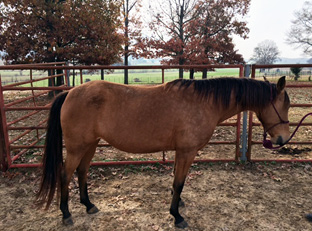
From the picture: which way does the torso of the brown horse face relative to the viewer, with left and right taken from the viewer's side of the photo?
facing to the right of the viewer

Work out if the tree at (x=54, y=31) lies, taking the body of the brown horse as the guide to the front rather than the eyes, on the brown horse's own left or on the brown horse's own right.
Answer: on the brown horse's own left
